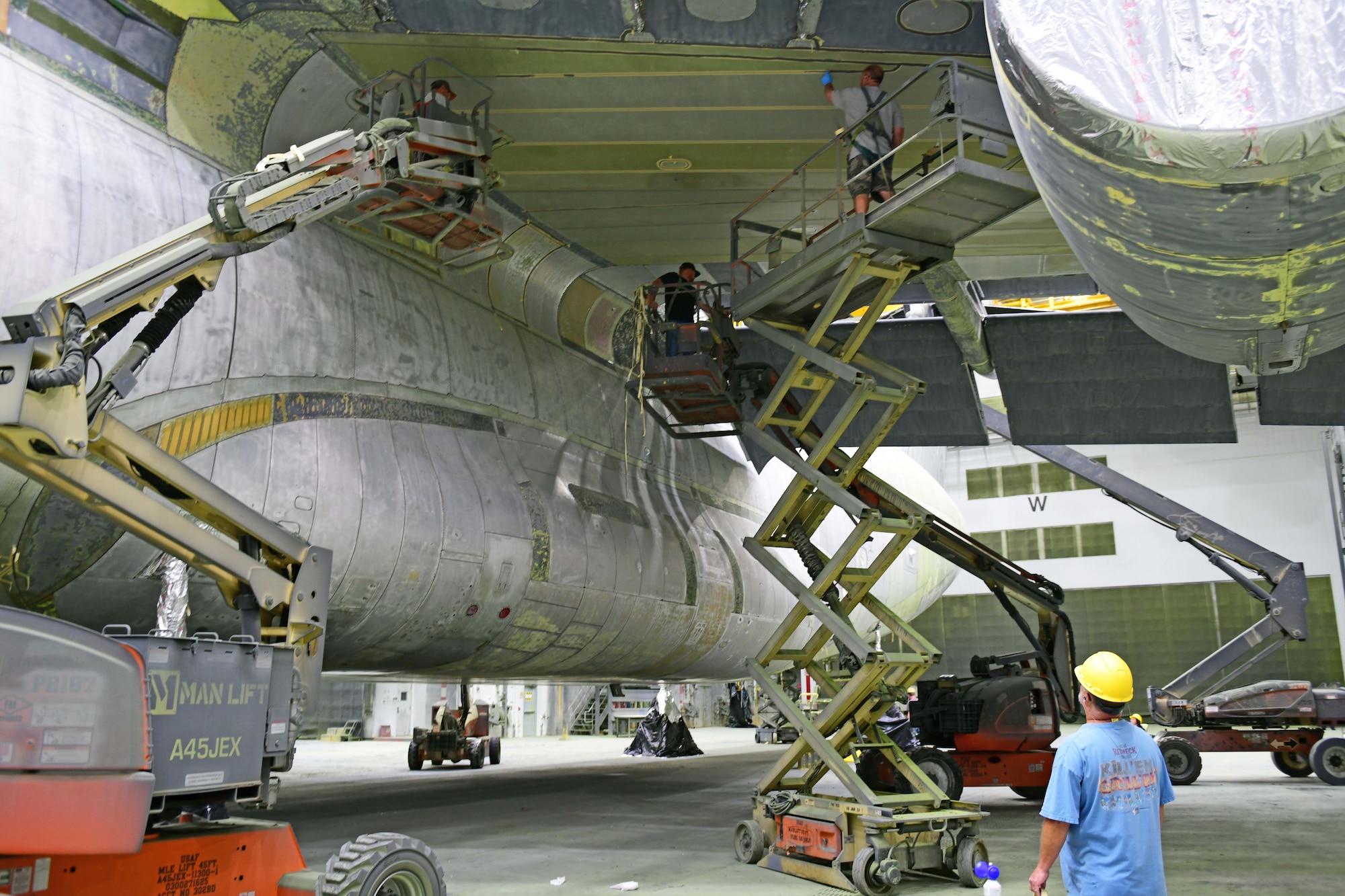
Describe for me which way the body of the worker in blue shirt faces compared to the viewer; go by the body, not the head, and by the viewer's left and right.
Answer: facing away from the viewer and to the left of the viewer

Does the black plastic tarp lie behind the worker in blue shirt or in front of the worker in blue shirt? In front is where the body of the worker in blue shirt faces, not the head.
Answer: in front

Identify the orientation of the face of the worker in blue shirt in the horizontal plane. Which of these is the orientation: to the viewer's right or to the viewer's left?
to the viewer's left

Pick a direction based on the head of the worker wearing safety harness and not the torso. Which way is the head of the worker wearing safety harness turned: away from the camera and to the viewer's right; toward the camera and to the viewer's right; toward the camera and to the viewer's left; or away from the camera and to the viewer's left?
away from the camera and to the viewer's left

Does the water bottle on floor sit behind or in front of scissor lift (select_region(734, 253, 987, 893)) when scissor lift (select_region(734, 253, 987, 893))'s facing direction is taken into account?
in front

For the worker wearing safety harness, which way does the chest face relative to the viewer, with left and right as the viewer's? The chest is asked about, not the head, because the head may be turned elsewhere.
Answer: facing away from the viewer and to the left of the viewer

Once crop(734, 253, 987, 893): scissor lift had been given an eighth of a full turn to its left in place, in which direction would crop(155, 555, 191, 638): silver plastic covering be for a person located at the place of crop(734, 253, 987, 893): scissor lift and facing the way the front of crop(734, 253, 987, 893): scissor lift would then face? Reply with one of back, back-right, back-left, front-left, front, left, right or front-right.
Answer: back-right

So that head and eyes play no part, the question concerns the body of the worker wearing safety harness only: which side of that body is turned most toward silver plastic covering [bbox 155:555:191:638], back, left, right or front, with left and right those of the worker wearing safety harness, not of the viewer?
left

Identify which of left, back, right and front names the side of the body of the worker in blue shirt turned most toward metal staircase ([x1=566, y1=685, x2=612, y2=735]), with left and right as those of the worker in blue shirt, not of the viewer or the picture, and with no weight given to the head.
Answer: front

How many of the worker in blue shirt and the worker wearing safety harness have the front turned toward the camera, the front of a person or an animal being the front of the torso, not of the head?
0

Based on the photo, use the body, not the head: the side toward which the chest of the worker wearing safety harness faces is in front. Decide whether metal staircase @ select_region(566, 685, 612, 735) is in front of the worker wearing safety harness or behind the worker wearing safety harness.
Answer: in front
